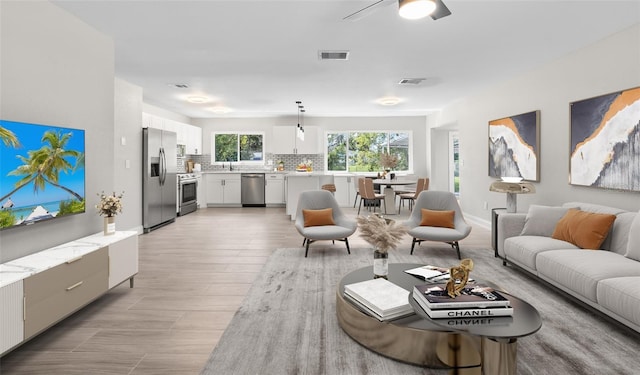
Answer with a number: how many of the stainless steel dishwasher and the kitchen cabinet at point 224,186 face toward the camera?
2

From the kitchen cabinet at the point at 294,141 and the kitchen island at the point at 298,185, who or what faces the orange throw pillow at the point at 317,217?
the kitchen cabinet at the point at 294,141

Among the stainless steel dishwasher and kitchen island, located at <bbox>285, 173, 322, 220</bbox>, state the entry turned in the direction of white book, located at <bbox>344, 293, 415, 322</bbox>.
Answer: the stainless steel dishwasher

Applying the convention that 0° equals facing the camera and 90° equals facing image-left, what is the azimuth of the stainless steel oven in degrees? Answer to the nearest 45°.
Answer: approximately 315°

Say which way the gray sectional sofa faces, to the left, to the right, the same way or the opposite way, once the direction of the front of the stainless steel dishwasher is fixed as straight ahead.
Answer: to the right

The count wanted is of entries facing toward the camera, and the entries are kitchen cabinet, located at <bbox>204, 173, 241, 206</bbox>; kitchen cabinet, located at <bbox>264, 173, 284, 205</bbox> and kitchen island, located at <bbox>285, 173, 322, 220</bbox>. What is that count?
2

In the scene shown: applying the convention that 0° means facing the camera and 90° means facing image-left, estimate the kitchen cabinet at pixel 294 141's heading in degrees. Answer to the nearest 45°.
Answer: approximately 0°
